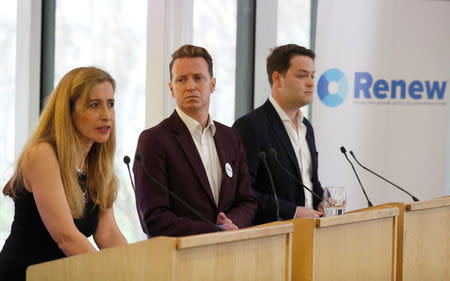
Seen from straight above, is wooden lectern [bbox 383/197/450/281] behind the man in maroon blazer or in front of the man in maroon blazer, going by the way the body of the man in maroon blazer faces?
in front

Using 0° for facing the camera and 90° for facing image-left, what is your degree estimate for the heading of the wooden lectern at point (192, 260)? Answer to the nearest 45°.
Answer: approximately 315°

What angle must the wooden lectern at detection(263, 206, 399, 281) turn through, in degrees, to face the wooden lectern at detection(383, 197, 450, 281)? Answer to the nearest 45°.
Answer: approximately 90° to its left

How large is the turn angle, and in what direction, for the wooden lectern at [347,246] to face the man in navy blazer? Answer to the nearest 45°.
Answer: approximately 135° to its left

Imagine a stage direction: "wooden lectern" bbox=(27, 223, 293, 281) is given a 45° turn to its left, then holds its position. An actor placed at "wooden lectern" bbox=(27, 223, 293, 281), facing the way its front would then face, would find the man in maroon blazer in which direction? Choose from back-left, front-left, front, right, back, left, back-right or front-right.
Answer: left

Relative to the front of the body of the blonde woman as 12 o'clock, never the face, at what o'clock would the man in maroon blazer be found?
The man in maroon blazer is roughly at 9 o'clock from the blonde woman.

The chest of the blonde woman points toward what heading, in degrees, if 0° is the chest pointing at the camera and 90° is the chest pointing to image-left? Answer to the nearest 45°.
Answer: approximately 315°
